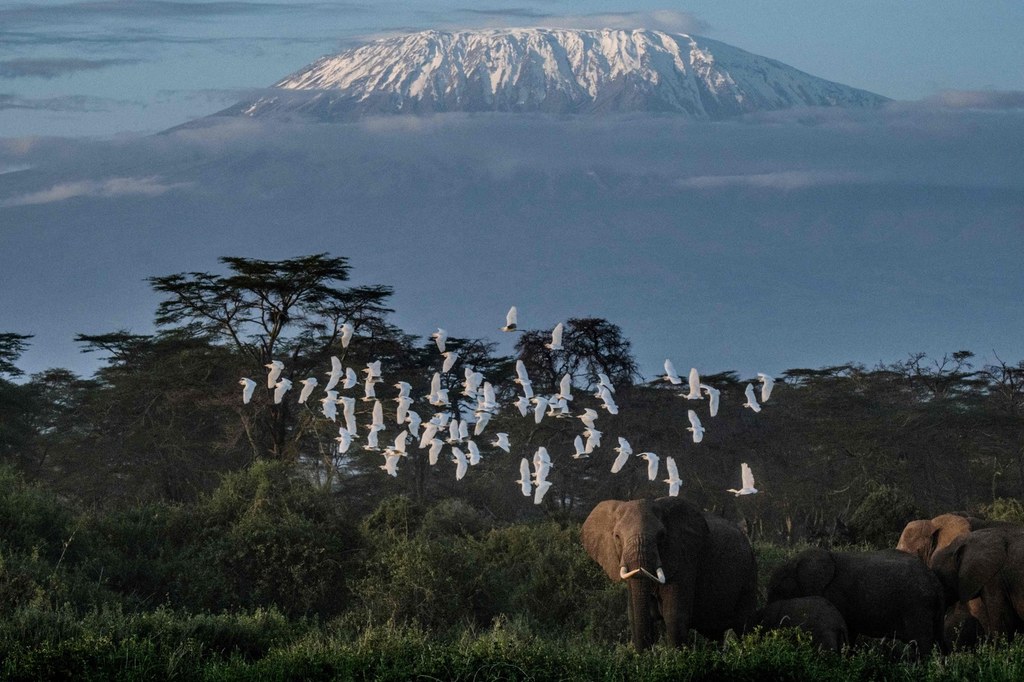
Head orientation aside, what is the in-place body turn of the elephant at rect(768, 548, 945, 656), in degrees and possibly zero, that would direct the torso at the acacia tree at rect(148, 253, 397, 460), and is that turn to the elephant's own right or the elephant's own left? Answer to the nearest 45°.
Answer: approximately 45° to the elephant's own right

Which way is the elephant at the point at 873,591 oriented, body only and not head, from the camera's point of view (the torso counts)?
to the viewer's left

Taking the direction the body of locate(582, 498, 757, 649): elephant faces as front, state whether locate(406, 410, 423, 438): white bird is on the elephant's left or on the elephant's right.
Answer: on the elephant's right

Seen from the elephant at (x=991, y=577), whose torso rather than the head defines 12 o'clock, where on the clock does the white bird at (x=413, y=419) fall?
The white bird is roughly at 1 o'clock from the elephant.

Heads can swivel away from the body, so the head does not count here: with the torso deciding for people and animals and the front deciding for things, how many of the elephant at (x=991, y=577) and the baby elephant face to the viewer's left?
2

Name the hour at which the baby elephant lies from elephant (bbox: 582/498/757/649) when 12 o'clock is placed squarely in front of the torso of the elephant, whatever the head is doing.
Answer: The baby elephant is roughly at 8 o'clock from the elephant.

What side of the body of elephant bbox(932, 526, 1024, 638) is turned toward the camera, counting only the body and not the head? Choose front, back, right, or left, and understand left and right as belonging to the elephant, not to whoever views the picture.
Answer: left

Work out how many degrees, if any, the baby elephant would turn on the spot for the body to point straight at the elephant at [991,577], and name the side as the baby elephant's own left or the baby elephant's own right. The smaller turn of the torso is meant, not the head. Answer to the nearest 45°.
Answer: approximately 135° to the baby elephant's own right

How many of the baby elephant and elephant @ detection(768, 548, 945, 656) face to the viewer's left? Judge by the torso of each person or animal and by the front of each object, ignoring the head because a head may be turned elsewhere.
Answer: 2

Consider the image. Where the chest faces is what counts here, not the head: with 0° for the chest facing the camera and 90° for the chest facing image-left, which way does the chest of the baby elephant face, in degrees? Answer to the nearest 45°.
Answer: approximately 90°
